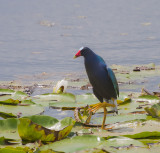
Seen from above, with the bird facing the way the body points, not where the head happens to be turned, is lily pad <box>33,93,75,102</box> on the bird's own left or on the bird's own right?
on the bird's own right

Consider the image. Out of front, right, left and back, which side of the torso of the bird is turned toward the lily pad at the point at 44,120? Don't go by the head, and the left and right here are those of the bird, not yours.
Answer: front

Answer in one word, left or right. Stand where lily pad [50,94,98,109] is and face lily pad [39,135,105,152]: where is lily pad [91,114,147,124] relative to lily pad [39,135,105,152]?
left

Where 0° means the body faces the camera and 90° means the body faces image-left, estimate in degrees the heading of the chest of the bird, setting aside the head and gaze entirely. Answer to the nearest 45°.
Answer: approximately 45°

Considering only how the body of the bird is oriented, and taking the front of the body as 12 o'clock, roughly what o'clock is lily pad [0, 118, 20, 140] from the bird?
The lily pad is roughly at 12 o'clock from the bird.

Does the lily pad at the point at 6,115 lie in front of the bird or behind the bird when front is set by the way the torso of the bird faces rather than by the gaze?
in front
